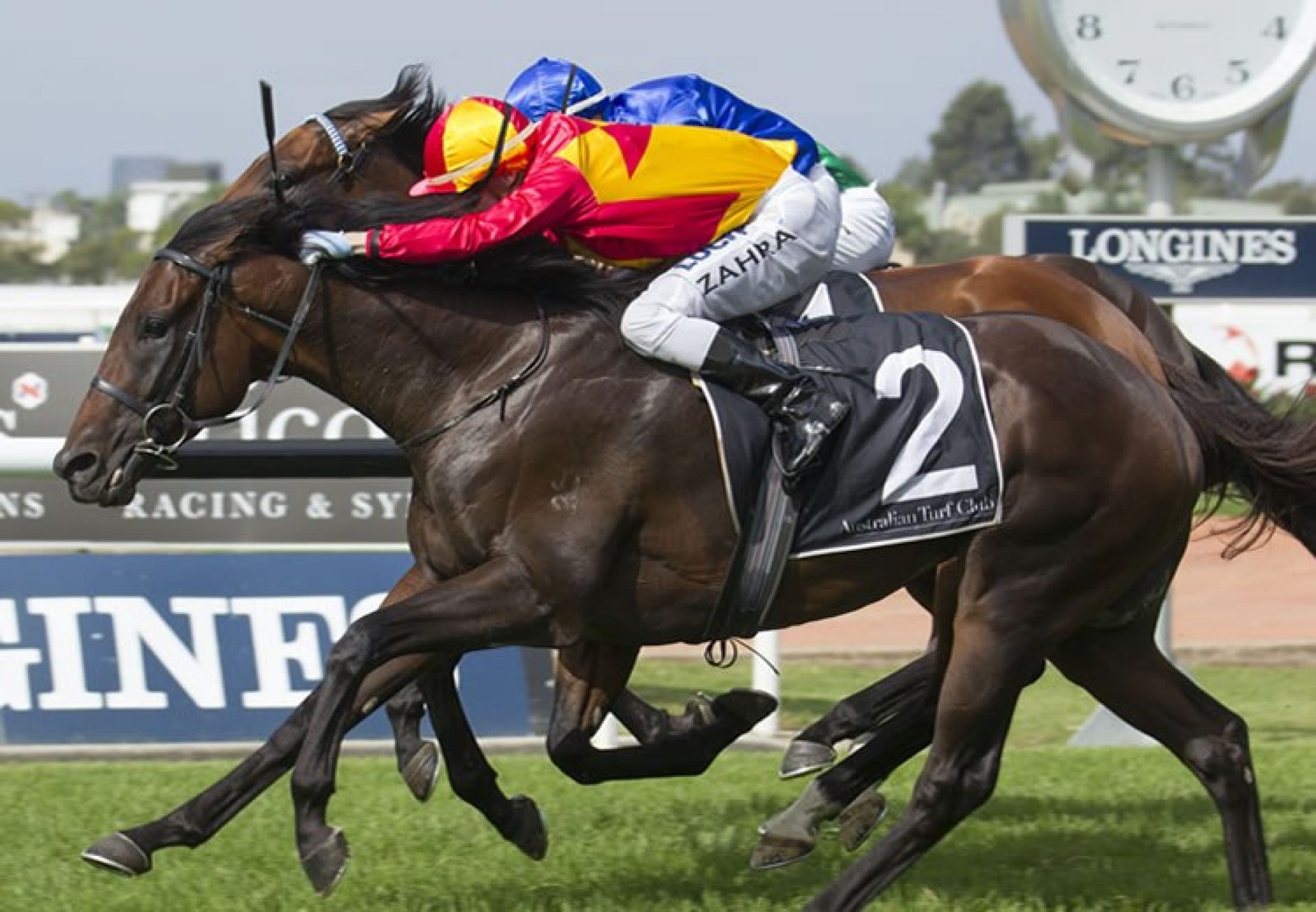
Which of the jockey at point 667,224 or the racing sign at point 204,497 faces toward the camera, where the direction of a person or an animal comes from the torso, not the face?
the racing sign

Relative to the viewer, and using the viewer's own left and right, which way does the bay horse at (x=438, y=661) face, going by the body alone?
facing to the left of the viewer

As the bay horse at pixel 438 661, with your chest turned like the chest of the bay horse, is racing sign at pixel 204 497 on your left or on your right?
on your right

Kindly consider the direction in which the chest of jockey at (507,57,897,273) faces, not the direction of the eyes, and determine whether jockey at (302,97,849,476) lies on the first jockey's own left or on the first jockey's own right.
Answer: on the first jockey's own left

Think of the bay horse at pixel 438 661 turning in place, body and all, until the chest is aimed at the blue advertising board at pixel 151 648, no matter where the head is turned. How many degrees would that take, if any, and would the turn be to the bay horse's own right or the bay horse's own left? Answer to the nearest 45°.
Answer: approximately 45° to the bay horse's own right

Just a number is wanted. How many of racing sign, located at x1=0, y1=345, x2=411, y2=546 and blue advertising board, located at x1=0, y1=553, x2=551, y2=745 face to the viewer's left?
0

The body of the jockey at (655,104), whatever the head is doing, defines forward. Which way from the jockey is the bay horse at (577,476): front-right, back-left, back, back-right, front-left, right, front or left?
left

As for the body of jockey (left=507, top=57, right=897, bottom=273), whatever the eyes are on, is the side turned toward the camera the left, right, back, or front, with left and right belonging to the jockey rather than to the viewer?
left

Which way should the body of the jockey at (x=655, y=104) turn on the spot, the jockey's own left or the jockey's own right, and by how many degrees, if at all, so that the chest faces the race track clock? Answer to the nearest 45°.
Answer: approximately 135° to the jockey's own right

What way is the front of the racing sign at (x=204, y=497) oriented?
toward the camera

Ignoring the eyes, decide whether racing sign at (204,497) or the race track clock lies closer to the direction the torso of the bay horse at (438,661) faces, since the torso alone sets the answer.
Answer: the racing sign

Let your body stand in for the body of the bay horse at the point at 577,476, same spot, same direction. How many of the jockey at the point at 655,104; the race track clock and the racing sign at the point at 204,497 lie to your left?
0

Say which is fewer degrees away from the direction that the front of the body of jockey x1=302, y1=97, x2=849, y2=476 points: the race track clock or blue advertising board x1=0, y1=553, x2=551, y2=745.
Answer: the blue advertising board

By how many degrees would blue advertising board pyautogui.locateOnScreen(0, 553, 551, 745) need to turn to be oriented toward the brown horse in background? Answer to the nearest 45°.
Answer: approximately 45° to its left

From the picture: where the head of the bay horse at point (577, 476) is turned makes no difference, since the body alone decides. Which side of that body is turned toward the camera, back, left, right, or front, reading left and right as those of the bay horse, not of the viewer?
left

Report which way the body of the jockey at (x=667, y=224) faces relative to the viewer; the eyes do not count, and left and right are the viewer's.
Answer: facing to the left of the viewer
